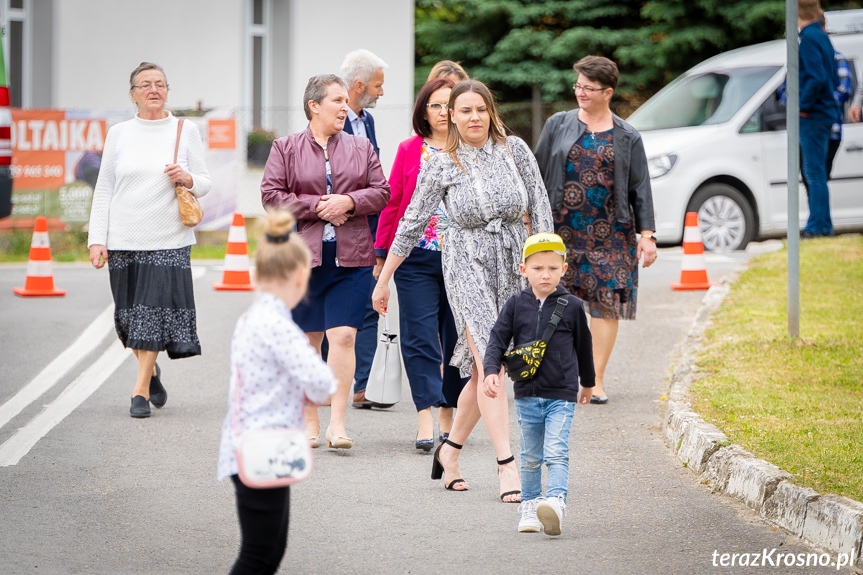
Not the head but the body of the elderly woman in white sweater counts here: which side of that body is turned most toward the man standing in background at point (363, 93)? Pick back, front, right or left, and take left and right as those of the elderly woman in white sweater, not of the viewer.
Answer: left

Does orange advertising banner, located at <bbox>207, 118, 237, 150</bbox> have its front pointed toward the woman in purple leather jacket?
yes

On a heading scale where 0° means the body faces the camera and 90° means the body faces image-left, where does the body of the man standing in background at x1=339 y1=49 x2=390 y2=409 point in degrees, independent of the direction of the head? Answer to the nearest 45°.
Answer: approximately 315°

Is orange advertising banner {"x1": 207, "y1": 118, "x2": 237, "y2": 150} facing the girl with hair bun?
yes

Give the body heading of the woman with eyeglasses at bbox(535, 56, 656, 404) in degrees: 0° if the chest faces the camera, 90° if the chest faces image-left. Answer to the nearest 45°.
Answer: approximately 0°

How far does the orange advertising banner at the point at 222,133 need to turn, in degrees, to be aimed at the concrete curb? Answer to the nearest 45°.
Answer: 0° — it already faces it

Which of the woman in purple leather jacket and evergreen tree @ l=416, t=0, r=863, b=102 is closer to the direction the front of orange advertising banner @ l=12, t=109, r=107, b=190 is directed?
the woman in purple leather jacket

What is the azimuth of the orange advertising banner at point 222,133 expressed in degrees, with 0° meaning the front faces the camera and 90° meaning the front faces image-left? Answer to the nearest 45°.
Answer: approximately 0°

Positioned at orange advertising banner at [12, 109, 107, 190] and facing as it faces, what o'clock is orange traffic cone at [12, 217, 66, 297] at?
The orange traffic cone is roughly at 12 o'clock from the orange advertising banner.

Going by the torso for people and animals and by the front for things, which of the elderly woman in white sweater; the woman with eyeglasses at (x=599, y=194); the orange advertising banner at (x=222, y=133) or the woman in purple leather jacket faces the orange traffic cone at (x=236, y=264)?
the orange advertising banner

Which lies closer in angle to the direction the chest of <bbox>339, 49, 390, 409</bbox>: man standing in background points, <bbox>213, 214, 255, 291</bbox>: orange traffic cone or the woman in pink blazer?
the woman in pink blazer

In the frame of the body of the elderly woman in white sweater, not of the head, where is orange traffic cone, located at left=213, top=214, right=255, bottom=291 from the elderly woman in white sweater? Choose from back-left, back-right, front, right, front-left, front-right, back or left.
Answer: back
